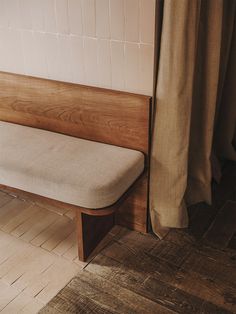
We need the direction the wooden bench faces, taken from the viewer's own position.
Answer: facing the viewer and to the left of the viewer
